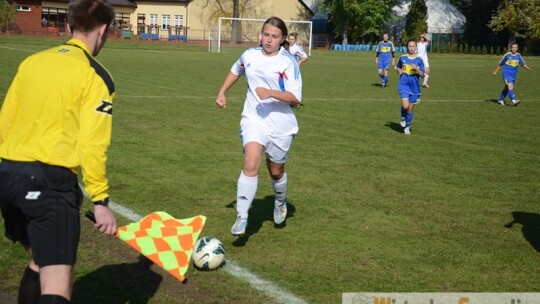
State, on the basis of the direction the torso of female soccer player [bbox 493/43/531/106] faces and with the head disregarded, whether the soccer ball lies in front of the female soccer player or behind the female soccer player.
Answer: in front

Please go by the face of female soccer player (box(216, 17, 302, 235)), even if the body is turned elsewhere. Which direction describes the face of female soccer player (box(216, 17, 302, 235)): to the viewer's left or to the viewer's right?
to the viewer's left

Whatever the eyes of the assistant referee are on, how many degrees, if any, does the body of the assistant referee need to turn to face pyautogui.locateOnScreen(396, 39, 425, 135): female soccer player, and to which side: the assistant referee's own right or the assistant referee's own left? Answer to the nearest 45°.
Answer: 0° — they already face them

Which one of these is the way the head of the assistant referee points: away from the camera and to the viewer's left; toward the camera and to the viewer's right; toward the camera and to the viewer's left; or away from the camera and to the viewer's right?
away from the camera and to the viewer's right

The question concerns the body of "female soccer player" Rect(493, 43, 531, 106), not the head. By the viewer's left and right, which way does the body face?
facing the viewer

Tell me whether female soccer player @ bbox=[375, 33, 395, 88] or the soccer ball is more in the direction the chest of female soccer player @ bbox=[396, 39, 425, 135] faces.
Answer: the soccer ball

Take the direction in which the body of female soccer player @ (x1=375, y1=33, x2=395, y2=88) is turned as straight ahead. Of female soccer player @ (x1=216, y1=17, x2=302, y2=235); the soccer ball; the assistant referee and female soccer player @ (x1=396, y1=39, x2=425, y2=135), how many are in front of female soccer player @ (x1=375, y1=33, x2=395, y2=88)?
4

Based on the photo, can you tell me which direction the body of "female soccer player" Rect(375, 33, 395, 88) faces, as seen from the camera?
toward the camera

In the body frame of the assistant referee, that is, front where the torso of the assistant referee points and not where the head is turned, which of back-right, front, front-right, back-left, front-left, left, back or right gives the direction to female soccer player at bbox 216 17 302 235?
front

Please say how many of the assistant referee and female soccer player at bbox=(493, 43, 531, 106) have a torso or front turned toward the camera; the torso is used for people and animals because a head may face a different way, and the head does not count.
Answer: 1

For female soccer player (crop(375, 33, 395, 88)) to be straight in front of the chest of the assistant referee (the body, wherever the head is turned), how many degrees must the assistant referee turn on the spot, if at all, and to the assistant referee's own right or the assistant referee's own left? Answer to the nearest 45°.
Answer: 0° — they already face them

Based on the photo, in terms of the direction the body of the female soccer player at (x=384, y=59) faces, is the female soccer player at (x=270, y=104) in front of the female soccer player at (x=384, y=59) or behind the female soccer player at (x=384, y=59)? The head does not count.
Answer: in front

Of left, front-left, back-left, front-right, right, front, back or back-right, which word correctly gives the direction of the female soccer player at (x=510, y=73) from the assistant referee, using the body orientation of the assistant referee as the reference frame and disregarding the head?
front

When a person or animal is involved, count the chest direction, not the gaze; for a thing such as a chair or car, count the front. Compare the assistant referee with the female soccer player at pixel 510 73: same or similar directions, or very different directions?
very different directions
